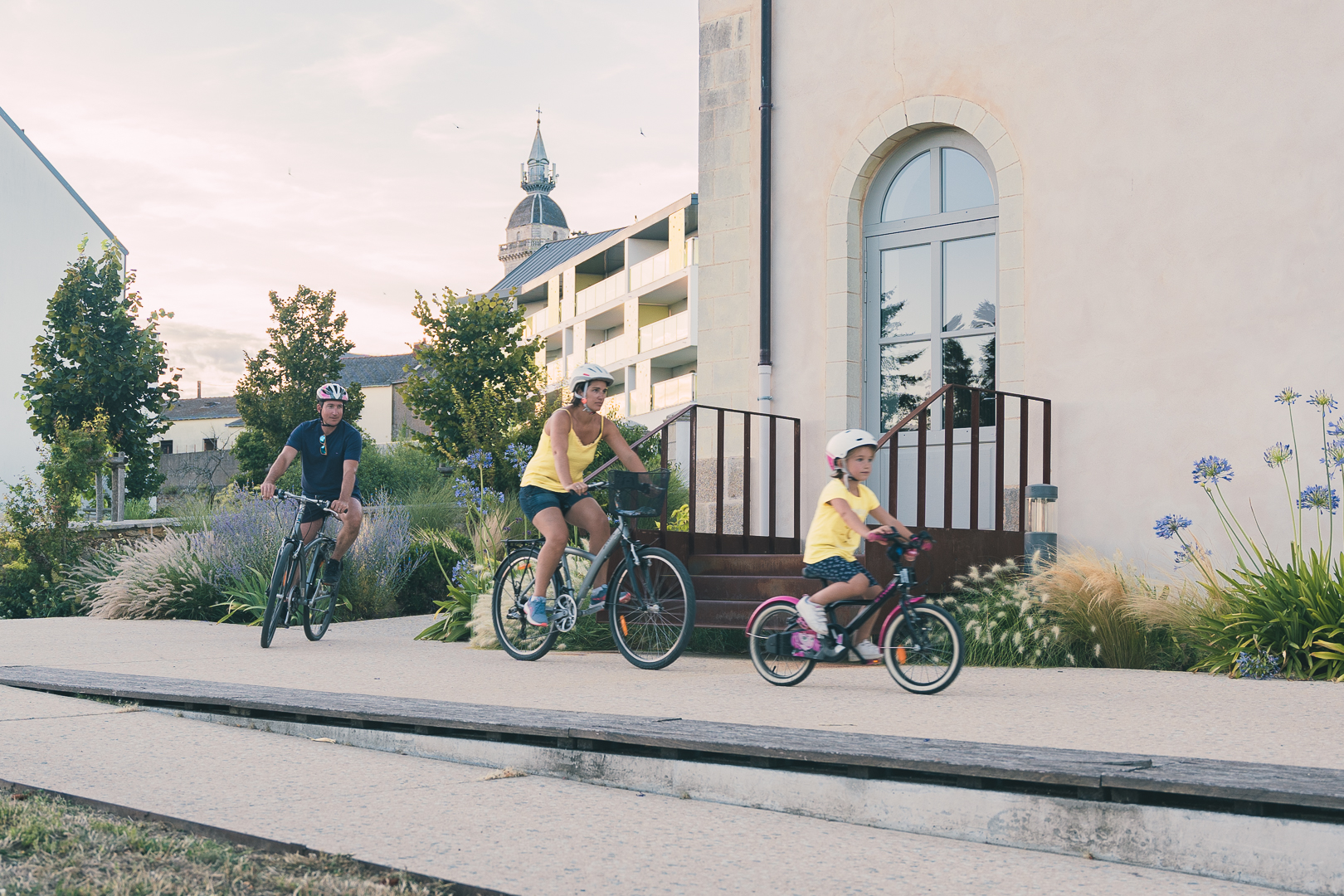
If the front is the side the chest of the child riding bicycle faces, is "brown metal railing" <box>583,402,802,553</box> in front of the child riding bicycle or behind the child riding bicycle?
behind

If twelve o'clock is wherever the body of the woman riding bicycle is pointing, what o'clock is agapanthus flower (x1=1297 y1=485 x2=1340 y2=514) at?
The agapanthus flower is roughly at 11 o'clock from the woman riding bicycle.

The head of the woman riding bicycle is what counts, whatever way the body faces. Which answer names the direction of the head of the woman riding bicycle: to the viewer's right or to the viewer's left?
to the viewer's right

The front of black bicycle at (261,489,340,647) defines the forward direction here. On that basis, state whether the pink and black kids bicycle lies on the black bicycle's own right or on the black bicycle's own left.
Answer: on the black bicycle's own left

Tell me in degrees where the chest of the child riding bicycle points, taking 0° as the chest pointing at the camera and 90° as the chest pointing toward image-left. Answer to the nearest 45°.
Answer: approximately 315°

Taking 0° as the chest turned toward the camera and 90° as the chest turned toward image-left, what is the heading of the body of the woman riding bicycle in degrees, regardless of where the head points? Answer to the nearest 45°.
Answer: approximately 315°

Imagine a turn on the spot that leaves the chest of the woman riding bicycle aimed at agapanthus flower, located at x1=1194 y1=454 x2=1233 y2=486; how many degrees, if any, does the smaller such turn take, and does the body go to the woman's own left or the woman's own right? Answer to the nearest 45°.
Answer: approximately 45° to the woman's own left

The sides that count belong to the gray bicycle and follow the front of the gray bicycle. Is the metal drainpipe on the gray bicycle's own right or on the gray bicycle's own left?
on the gray bicycle's own left
